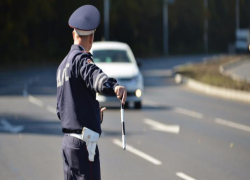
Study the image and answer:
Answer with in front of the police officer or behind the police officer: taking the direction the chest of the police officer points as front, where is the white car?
in front

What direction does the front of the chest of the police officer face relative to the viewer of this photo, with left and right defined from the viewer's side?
facing away from the viewer and to the right of the viewer
